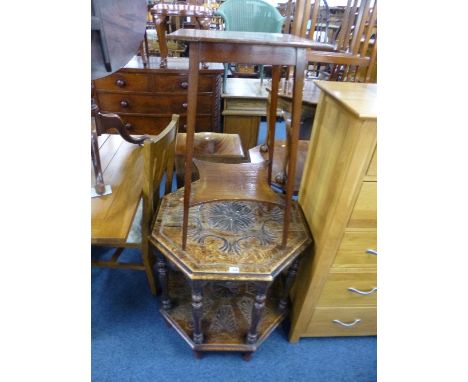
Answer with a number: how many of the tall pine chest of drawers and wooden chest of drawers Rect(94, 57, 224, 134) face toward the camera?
2

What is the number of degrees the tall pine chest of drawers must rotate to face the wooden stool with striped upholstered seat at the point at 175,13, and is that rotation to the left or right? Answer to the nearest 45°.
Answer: approximately 135° to its right

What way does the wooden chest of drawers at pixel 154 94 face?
toward the camera

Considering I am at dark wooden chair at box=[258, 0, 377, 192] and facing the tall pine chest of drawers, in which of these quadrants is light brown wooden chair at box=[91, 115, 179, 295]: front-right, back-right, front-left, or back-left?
front-right

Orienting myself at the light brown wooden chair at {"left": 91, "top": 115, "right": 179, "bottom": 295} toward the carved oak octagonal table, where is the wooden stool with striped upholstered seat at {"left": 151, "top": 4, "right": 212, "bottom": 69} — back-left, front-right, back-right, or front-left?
back-left

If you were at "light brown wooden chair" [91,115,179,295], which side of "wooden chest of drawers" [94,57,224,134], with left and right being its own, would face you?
front

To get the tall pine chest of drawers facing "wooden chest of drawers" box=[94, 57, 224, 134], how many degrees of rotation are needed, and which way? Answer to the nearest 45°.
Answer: approximately 135° to its right

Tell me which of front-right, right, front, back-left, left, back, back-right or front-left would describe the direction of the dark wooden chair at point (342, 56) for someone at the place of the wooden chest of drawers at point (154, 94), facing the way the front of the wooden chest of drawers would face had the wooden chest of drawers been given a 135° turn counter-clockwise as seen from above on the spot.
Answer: right

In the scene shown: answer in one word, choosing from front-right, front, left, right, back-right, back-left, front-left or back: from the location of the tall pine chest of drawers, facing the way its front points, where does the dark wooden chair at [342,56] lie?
back

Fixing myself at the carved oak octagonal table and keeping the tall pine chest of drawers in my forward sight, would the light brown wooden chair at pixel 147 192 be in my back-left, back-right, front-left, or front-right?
back-left

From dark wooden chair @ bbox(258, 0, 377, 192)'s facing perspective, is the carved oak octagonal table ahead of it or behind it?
ahead

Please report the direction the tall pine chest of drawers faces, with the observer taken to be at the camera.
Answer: facing the viewer

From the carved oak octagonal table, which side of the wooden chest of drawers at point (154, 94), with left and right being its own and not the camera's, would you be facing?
front
